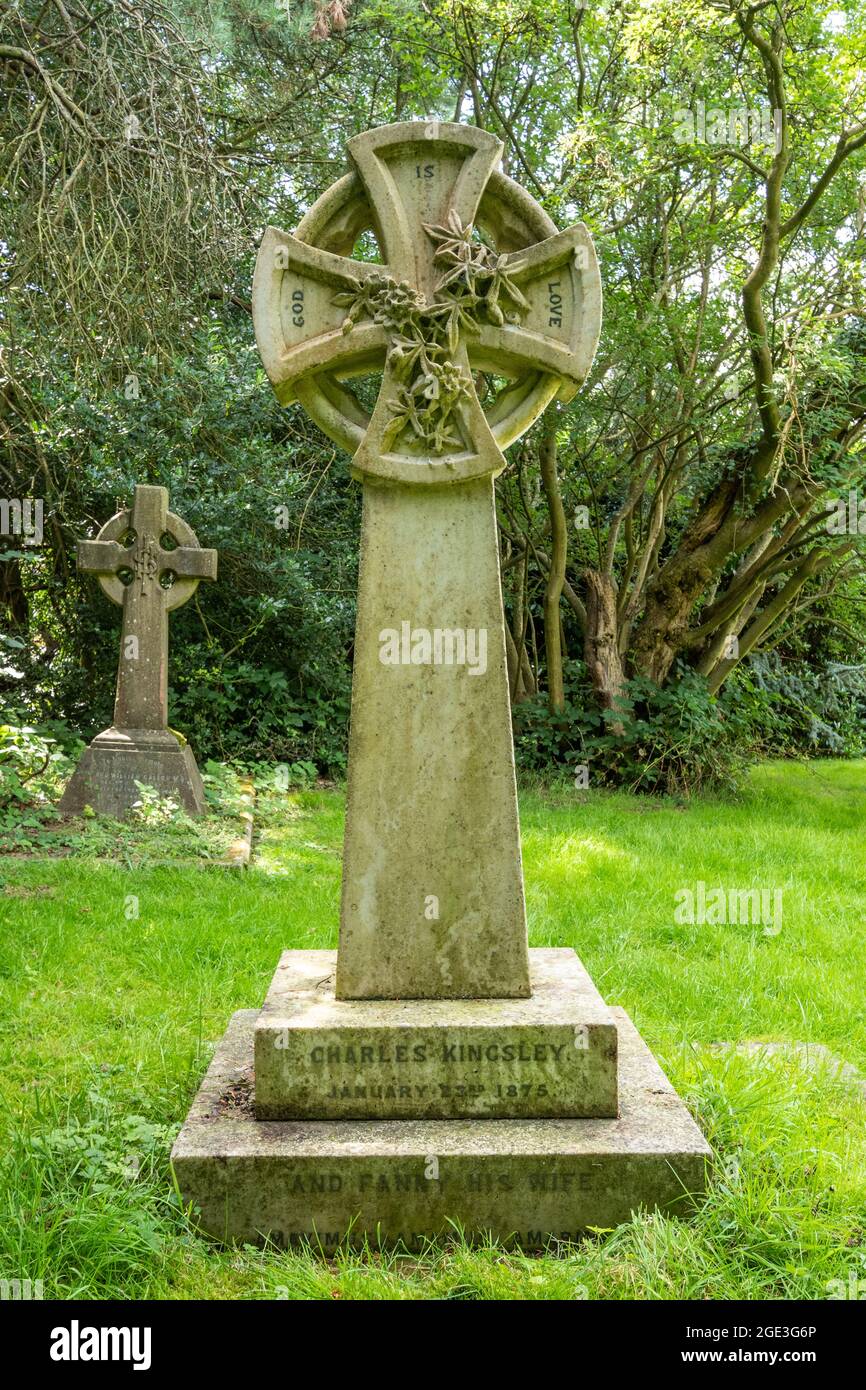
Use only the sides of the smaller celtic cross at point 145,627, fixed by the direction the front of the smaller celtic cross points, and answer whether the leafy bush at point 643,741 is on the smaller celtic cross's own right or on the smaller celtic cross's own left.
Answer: on the smaller celtic cross's own left

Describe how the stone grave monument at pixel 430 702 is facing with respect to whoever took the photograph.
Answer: facing the viewer

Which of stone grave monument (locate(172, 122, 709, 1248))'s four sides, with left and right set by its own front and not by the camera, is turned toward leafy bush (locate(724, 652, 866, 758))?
back

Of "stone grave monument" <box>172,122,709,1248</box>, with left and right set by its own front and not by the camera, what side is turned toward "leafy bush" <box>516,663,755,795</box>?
back

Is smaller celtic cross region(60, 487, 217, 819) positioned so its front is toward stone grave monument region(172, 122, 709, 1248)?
yes

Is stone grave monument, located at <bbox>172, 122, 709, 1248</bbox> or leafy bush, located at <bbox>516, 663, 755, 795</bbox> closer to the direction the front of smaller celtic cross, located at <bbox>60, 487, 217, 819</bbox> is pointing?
the stone grave monument

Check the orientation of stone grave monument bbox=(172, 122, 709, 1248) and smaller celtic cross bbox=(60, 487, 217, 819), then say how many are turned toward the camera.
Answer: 2
